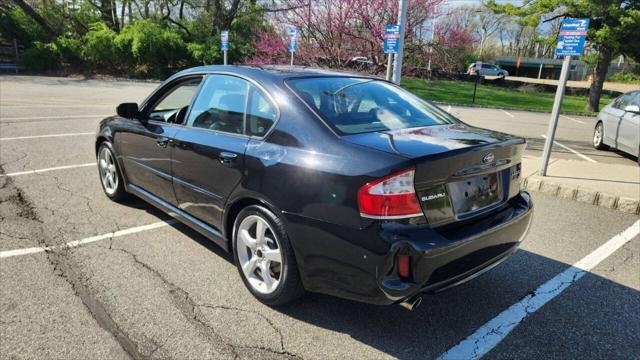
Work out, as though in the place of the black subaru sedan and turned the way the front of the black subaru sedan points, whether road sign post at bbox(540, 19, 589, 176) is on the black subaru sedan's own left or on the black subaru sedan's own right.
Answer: on the black subaru sedan's own right

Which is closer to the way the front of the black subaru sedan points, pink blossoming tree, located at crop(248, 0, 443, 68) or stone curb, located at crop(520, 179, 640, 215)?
the pink blossoming tree

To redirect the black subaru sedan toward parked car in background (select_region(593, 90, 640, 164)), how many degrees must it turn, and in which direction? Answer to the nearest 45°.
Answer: approximately 90° to its right

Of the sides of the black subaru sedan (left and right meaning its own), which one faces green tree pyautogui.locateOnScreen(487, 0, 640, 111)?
right

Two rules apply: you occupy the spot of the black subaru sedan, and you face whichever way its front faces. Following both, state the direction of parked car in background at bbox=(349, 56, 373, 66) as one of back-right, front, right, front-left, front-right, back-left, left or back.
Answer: front-right

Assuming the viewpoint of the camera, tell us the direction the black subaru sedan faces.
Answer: facing away from the viewer and to the left of the viewer

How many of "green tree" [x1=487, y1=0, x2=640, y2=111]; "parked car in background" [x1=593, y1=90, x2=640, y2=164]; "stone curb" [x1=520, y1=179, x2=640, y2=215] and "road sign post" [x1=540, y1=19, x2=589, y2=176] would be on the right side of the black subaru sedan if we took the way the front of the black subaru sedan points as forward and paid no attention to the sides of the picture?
4

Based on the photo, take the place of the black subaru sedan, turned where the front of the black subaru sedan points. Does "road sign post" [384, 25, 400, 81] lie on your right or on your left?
on your right

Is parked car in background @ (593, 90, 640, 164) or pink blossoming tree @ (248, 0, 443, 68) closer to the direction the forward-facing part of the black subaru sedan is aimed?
the pink blossoming tree

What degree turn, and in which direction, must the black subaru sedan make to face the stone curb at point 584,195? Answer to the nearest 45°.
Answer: approximately 90° to its right

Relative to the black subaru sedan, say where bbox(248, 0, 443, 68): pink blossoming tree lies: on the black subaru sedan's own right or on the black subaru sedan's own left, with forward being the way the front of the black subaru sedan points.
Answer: on the black subaru sedan's own right

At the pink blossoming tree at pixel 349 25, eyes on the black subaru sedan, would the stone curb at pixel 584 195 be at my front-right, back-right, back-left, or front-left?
front-left
